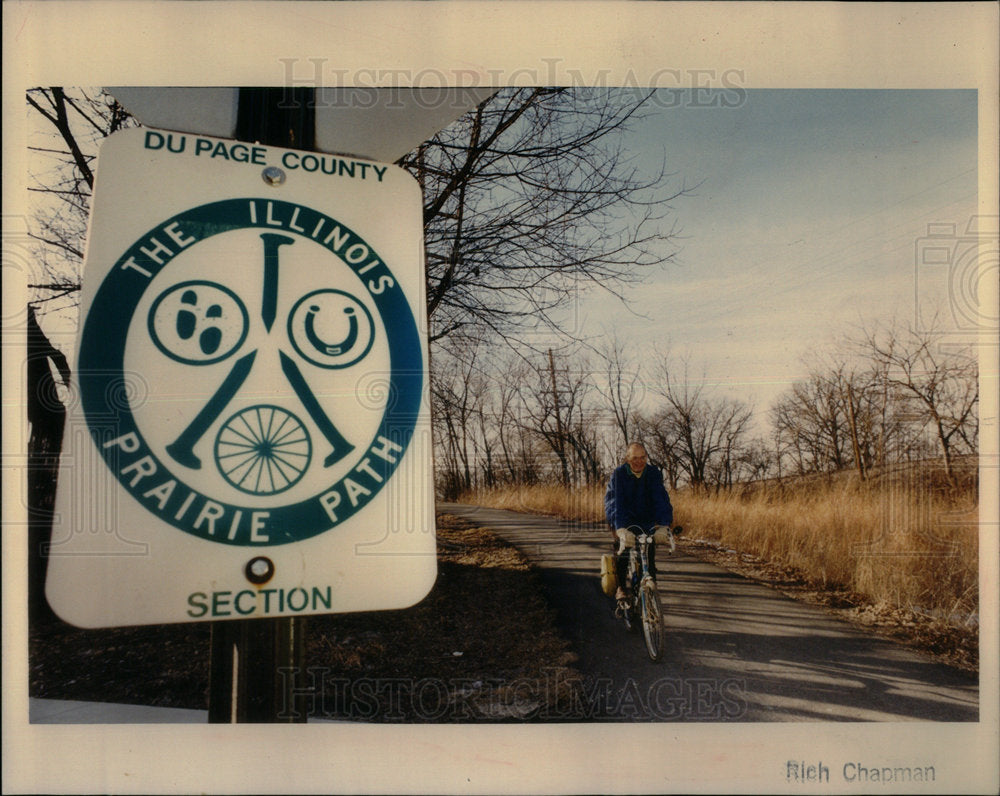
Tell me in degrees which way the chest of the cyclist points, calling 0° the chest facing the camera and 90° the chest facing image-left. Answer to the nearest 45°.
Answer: approximately 0°

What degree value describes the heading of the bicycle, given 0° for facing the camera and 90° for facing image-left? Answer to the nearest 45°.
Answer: approximately 0°
